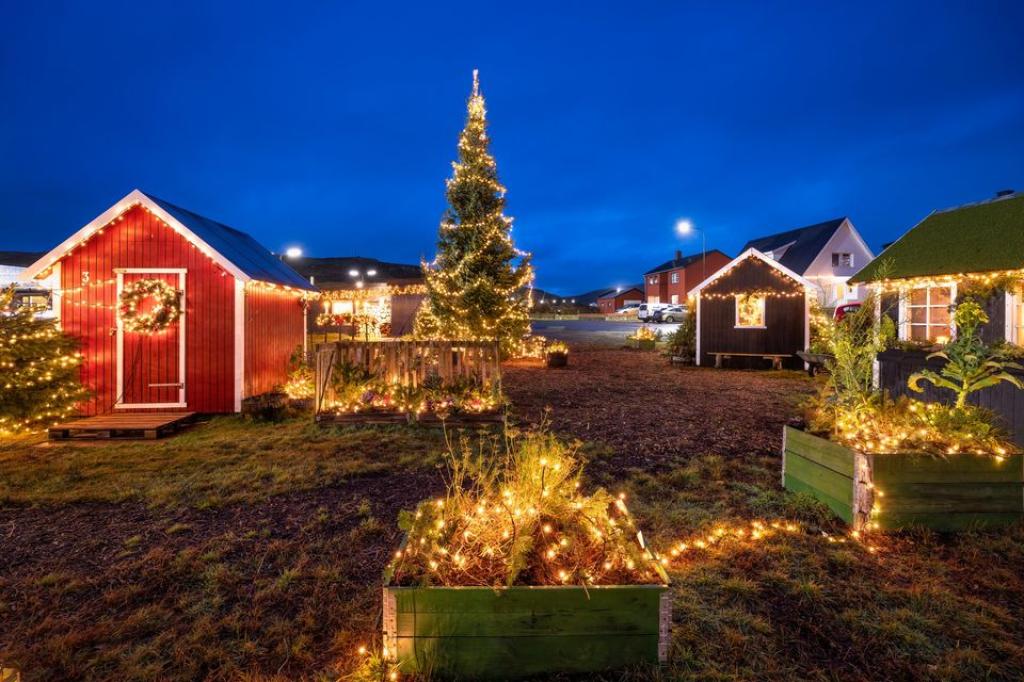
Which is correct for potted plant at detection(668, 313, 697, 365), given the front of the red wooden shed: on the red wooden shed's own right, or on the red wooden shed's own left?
on the red wooden shed's own left

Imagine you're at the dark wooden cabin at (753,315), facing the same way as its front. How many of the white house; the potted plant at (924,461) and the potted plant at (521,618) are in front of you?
2

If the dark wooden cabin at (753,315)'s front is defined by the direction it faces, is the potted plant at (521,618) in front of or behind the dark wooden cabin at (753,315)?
in front

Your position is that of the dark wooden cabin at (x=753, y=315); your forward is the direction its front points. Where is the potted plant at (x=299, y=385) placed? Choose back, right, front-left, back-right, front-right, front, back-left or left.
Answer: front-right

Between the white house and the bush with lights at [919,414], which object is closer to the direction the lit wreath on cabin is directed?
the bush with lights

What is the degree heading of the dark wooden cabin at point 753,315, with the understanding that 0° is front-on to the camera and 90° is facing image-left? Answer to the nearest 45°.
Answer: approximately 0°

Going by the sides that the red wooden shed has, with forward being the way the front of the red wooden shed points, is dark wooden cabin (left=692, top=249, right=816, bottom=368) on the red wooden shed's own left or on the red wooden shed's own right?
on the red wooden shed's own left

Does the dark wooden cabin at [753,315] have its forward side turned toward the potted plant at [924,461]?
yes

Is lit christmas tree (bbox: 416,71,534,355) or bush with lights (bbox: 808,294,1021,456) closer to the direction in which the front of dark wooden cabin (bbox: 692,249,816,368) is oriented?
the bush with lights

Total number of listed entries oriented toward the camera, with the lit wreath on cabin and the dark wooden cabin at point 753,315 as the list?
2

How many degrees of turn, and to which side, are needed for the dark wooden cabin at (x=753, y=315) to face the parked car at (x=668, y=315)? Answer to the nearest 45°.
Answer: approximately 180°

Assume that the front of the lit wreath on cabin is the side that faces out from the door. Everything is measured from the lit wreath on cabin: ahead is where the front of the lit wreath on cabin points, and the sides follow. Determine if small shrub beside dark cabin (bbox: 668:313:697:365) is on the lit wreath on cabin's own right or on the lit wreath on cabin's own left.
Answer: on the lit wreath on cabin's own left
